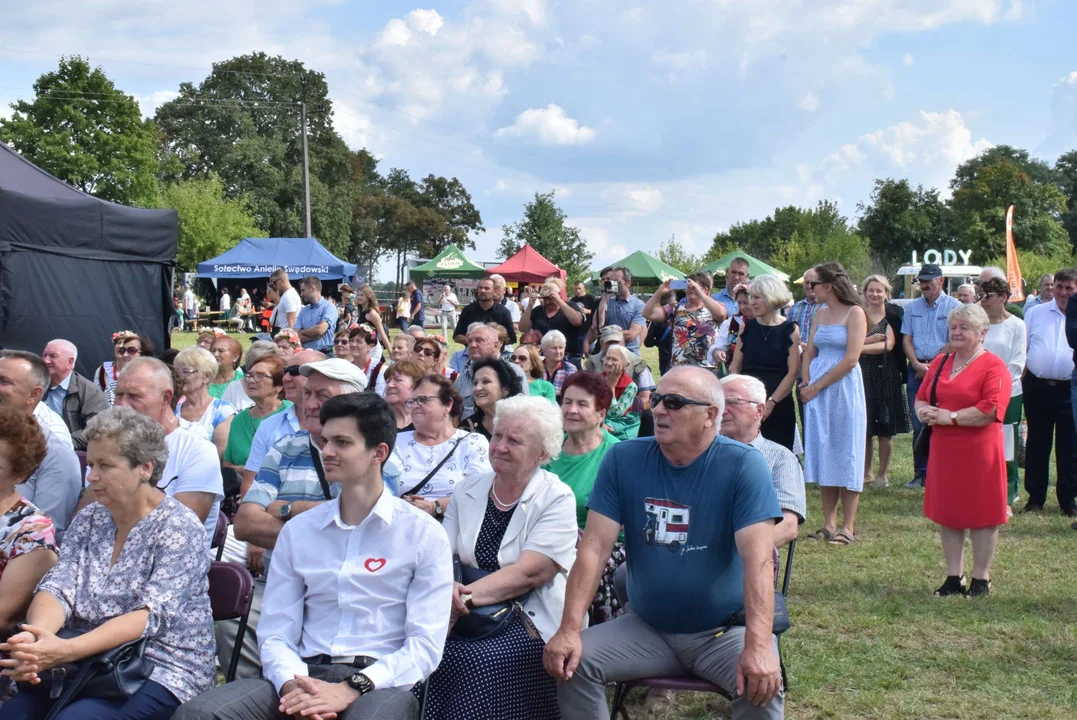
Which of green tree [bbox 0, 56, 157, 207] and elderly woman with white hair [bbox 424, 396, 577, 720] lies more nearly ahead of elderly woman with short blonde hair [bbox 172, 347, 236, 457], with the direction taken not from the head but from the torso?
the elderly woman with white hair

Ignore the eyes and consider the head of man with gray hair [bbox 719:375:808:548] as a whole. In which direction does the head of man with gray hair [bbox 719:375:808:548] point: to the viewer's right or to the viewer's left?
to the viewer's left

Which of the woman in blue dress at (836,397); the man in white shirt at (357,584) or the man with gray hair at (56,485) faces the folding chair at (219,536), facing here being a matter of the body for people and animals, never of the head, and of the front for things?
the woman in blue dress

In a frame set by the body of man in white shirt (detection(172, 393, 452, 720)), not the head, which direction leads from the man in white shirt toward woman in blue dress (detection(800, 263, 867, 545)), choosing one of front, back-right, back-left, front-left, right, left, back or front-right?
back

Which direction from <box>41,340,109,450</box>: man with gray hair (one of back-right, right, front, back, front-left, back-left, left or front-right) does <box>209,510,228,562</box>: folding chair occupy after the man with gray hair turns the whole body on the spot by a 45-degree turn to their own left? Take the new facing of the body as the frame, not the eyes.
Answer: front

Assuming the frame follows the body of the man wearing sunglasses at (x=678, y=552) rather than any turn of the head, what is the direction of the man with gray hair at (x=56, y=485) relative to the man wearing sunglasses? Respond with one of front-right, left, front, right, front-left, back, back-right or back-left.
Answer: front-right

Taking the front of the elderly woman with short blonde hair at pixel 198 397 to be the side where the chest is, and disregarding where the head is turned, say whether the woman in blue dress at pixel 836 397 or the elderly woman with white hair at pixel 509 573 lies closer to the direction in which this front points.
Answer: the elderly woman with white hair

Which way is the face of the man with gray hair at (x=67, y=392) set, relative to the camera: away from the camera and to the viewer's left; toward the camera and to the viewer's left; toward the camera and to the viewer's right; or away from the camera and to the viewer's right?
toward the camera and to the viewer's left

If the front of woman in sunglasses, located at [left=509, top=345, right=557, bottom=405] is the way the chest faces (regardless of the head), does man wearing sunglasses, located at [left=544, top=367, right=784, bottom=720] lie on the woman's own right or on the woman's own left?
on the woman's own left

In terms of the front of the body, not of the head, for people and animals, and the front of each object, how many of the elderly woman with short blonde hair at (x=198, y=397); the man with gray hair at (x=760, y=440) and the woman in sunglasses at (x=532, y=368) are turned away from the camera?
0

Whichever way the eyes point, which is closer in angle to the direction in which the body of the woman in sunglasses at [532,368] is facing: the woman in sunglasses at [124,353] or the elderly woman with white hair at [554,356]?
the woman in sunglasses

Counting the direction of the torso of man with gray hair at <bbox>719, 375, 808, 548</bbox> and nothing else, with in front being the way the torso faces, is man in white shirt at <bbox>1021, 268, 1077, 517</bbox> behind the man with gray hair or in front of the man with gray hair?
behind

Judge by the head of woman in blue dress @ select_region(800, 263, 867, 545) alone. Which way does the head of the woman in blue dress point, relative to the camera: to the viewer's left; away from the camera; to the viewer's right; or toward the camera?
to the viewer's left

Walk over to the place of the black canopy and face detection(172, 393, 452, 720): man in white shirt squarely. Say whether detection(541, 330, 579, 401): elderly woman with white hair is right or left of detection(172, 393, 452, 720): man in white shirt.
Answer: left

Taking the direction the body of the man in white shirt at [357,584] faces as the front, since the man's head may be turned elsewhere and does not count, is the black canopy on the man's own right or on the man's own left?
on the man's own right

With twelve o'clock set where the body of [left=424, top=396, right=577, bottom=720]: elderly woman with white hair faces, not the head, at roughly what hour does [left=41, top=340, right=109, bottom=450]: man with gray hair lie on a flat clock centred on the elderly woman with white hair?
The man with gray hair is roughly at 3 o'clock from the elderly woman with white hair.

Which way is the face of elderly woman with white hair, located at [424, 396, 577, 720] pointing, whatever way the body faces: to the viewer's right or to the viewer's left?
to the viewer's left
